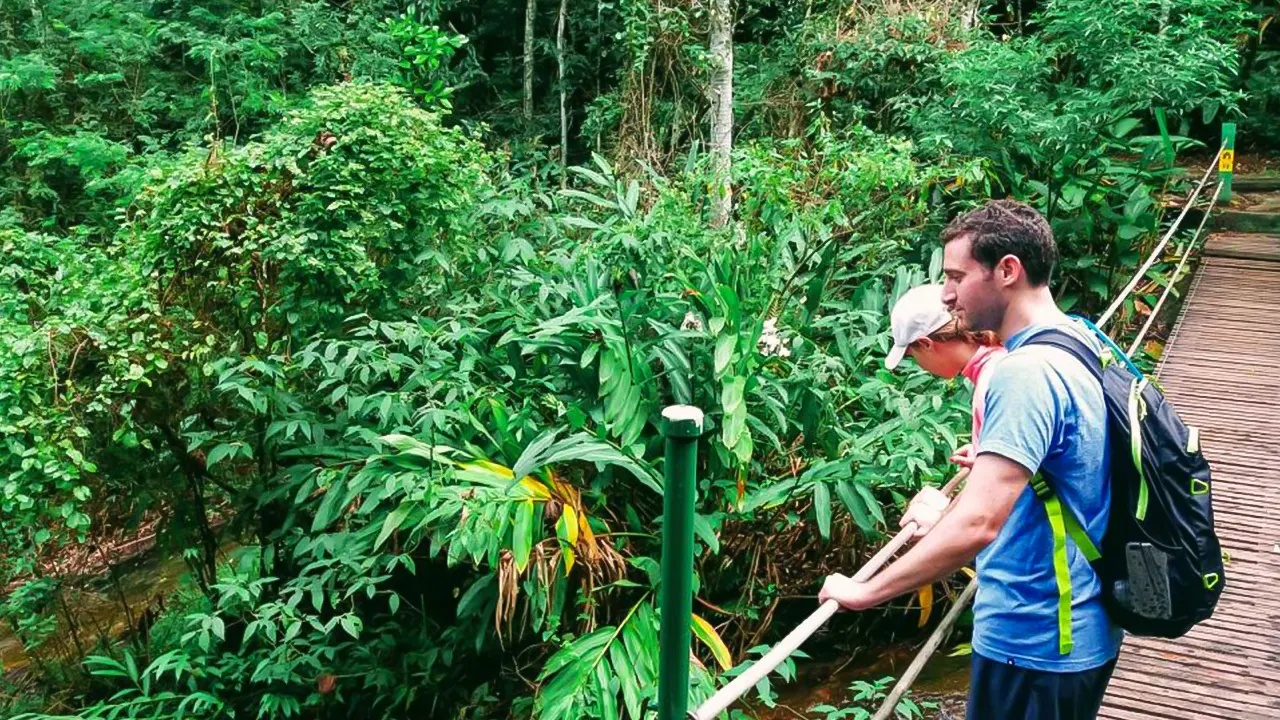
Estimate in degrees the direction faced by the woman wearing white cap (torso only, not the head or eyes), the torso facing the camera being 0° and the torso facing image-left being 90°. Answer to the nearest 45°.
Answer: approximately 90°

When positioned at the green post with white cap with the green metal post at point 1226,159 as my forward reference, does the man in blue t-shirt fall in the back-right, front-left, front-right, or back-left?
front-right

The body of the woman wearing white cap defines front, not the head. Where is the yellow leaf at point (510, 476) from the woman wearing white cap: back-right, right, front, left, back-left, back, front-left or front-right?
front-right

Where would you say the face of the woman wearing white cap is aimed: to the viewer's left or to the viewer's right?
to the viewer's left

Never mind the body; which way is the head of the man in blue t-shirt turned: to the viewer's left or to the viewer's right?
to the viewer's left

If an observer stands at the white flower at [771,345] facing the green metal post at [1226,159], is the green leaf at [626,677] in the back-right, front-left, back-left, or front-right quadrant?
back-right

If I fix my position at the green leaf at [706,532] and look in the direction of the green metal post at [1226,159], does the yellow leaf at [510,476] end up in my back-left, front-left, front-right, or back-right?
back-left
